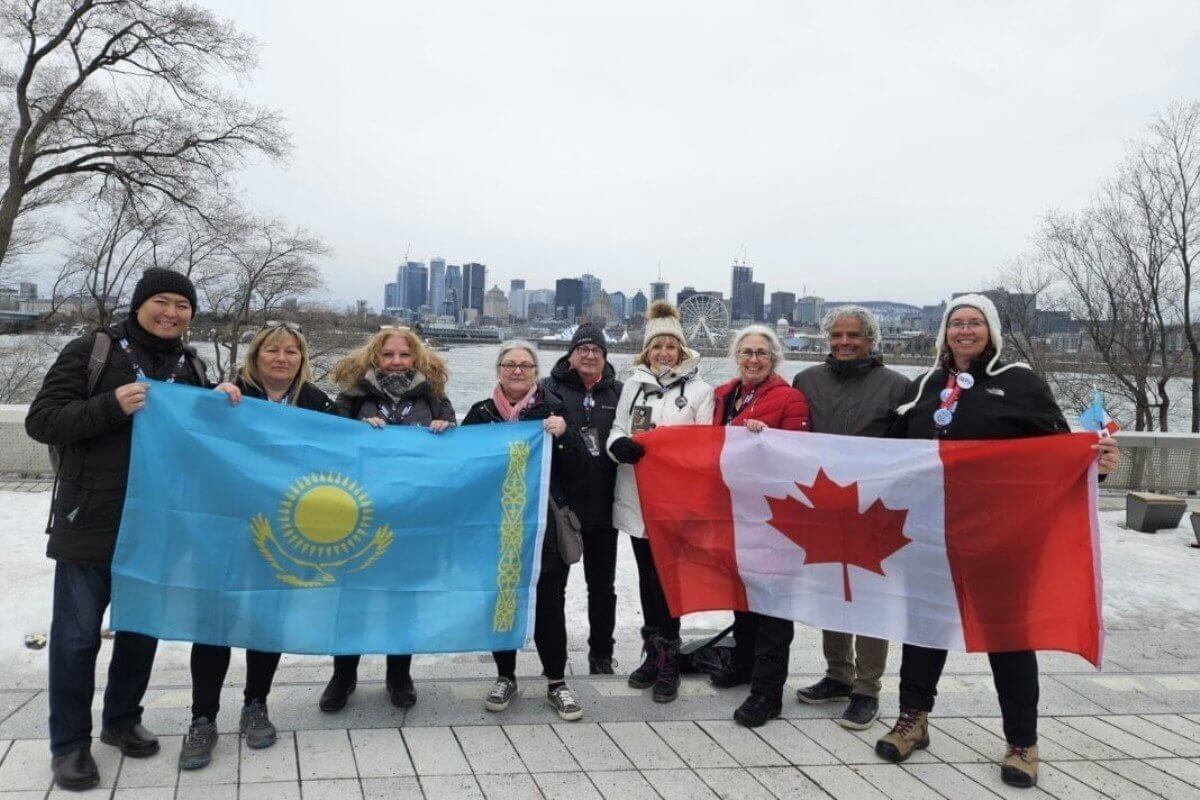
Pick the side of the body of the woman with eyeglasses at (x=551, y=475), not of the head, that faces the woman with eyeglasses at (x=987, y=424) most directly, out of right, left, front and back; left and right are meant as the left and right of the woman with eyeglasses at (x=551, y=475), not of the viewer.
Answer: left

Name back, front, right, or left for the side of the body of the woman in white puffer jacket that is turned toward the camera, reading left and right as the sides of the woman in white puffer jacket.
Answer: front

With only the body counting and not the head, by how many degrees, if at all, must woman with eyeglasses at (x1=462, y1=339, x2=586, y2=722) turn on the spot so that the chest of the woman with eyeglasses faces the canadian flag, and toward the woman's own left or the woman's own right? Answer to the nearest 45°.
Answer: approximately 90° to the woman's own left

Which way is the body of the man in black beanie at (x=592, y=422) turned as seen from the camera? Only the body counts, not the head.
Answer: toward the camera

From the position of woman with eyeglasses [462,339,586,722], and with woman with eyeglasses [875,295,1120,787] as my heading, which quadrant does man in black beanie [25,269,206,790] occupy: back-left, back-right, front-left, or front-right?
back-right

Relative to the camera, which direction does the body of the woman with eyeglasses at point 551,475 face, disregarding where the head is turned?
toward the camera

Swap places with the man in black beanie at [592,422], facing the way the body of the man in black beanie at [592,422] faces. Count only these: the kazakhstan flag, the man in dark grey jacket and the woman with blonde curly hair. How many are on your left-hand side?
1

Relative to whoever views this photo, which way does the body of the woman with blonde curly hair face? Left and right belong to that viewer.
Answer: facing the viewer

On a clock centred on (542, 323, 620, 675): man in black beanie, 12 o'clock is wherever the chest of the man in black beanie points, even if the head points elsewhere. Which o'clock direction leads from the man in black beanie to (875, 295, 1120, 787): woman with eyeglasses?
The woman with eyeglasses is roughly at 10 o'clock from the man in black beanie.

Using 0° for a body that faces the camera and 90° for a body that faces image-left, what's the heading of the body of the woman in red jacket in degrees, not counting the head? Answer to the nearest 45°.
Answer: approximately 45°

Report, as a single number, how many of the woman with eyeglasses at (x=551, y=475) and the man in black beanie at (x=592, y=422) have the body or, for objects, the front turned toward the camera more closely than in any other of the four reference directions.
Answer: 2
